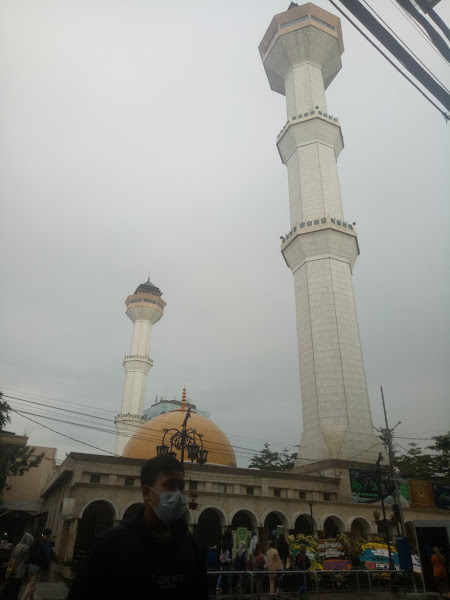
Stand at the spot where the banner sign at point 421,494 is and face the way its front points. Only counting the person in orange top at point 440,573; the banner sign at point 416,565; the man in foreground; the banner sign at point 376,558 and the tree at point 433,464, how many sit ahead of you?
4

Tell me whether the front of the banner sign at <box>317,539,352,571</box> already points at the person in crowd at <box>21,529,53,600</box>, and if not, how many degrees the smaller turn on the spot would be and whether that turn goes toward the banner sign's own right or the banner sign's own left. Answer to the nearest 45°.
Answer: approximately 45° to the banner sign's own right

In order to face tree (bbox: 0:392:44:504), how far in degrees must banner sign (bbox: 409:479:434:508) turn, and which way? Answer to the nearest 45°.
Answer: approximately 90° to its right

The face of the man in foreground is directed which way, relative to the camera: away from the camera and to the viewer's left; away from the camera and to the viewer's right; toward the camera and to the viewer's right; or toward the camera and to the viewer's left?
toward the camera and to the viewer's right

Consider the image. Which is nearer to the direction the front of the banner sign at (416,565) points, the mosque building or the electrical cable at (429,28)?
the electrical cable

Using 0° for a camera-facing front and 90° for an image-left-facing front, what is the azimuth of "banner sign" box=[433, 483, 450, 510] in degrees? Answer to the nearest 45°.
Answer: approximately 0°

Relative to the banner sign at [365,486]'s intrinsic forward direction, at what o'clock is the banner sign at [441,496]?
the banner sign at [441,496] is roughly at 8 o'clock from the banner sign at [365,486].
